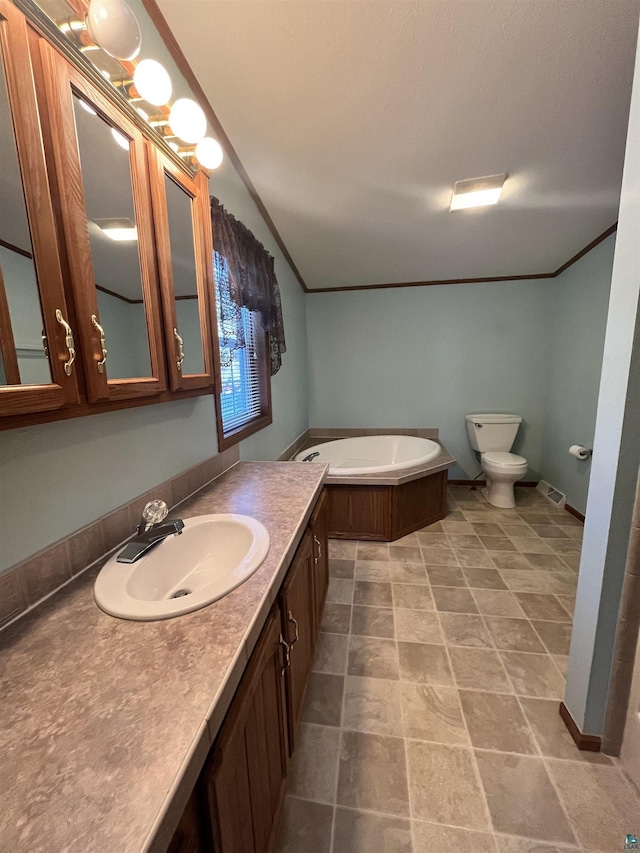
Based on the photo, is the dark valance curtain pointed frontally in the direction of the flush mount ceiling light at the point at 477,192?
yes

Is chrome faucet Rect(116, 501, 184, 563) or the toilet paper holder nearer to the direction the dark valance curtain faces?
the toilet paper holder

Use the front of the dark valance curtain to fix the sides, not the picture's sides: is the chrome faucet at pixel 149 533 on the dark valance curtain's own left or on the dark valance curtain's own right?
on the dark valance curtain's own right

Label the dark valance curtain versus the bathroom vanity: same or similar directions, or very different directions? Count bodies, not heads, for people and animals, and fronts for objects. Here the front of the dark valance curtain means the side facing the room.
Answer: same or similar directions

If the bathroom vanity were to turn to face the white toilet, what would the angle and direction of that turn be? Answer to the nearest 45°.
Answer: approximately 45° to its left

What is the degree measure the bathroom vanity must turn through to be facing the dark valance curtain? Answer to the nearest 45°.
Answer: approximately 45° to its left

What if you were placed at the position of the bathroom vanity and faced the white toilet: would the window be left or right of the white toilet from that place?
left

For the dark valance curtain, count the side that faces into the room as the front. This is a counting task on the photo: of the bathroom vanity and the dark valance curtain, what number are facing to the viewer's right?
2

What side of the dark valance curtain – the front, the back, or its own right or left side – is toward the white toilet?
front

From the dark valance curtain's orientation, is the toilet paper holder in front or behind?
in front

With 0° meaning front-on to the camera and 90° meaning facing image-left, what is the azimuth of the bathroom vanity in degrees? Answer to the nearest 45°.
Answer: approximately 270°

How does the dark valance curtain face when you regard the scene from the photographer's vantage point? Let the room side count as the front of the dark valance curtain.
facing to the right of the viewer

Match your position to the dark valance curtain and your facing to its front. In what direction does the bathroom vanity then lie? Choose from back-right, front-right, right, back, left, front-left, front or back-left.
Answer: right
